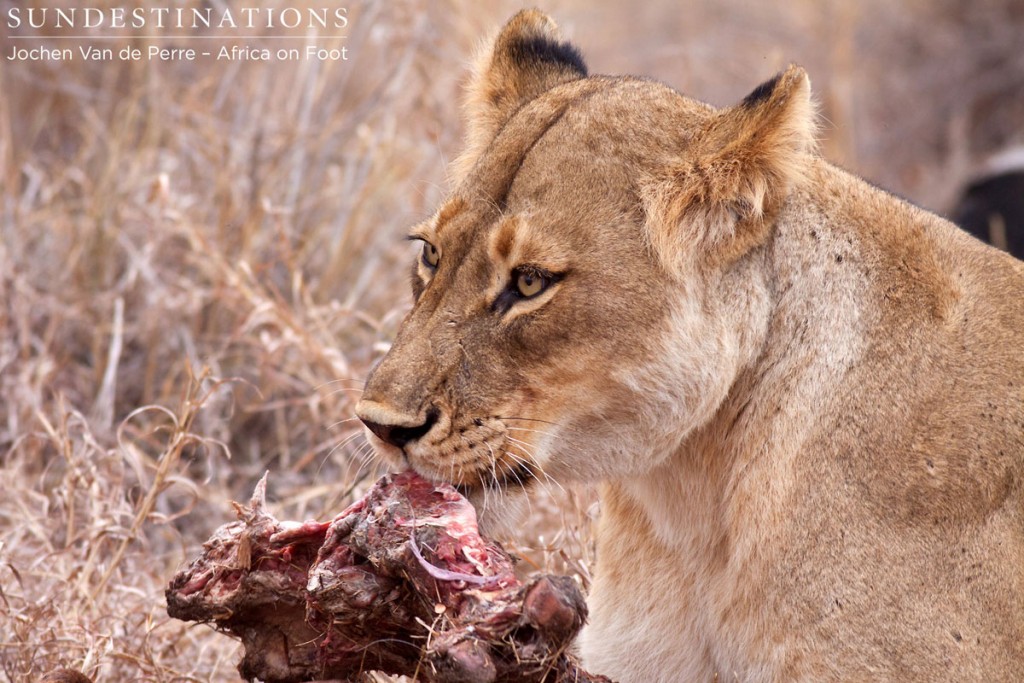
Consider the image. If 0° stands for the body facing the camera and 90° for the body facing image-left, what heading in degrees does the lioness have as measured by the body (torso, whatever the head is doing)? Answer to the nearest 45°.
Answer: approximately 45°
